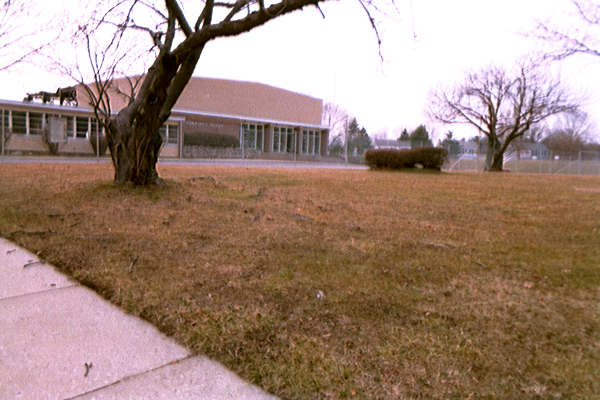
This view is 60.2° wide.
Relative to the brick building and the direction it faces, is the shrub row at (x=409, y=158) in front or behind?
in front

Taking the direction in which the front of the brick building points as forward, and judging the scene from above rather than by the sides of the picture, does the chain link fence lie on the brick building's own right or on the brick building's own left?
on the brick building's own left

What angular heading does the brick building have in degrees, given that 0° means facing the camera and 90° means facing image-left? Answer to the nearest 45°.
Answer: approximately 0°

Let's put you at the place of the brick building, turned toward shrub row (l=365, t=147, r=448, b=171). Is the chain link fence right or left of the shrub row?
left

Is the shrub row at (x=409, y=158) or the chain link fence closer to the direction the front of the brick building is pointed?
the shrub row
